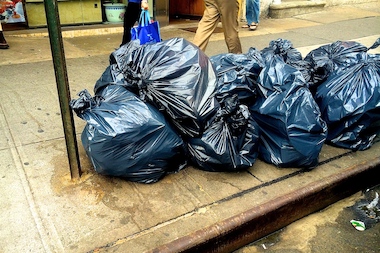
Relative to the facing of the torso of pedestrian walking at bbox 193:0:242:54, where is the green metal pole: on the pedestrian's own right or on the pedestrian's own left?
on the pedestrian's own left

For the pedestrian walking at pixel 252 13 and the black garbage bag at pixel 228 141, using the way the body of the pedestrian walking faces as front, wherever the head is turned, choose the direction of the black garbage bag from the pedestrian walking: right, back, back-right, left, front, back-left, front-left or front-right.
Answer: front-left

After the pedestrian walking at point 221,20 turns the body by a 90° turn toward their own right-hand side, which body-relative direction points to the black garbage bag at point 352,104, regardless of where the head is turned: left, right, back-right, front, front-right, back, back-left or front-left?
back-right

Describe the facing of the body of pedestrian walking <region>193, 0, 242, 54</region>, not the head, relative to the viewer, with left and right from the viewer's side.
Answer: facing to the left of the viewer

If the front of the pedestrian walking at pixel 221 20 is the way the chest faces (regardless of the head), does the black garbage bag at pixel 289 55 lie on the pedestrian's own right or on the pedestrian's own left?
on the pedestrian's own left

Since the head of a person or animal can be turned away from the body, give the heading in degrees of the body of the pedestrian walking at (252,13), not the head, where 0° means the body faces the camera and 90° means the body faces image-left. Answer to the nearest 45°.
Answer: approximately 45°

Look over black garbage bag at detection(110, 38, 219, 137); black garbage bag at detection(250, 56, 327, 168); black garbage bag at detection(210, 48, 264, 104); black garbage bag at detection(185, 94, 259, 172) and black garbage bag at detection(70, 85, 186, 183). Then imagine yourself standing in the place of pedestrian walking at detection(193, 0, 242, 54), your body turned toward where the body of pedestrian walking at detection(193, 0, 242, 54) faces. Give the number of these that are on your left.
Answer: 5

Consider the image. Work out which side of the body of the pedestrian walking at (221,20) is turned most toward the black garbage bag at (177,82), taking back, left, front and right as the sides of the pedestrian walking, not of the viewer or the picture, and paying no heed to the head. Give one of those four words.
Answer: left
